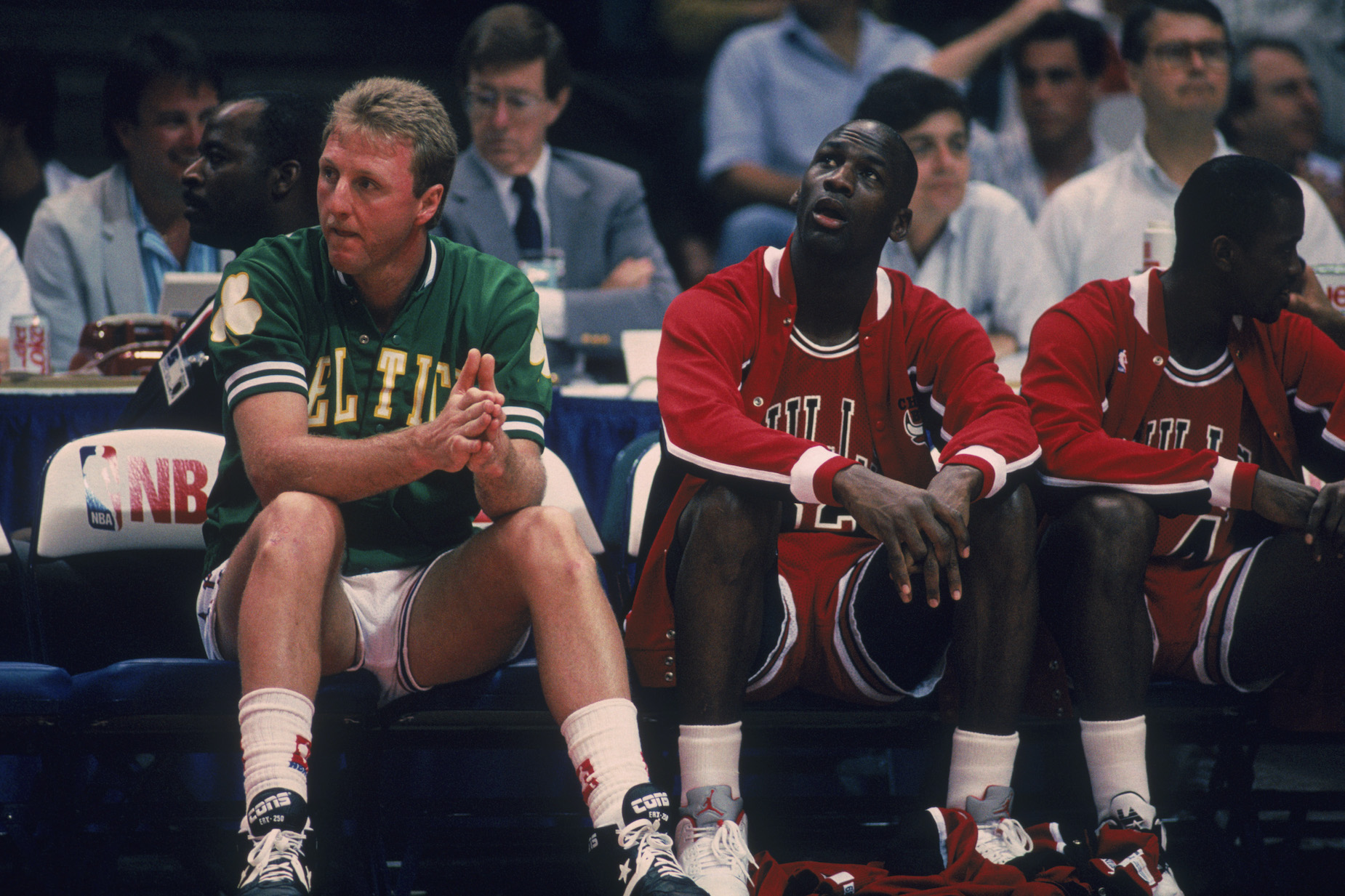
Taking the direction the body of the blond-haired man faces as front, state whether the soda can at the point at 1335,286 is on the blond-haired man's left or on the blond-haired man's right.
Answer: on the blond-haired man's left

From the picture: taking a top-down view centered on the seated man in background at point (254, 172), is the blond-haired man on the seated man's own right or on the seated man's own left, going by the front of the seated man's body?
on the seated man's own left

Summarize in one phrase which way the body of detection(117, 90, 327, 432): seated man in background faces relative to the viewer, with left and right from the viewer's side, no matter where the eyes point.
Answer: facing to the left of the viewer

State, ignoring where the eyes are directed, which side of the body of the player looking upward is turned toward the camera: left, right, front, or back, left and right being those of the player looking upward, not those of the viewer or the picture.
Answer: front

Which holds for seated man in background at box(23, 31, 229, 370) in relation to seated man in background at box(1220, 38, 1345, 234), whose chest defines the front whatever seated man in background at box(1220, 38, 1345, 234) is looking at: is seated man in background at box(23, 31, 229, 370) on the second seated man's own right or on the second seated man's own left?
on the second seated man's own right

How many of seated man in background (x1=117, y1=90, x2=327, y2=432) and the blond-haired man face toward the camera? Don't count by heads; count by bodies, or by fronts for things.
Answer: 1

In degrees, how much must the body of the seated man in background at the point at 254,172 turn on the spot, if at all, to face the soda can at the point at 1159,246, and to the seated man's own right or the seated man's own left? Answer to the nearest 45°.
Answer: approximately 180°

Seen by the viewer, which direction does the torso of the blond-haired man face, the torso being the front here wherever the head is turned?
toward the camera

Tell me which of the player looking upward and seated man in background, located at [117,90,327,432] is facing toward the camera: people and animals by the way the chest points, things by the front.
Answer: the player looking upward

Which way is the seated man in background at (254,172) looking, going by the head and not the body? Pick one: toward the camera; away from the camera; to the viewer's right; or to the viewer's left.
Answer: to the viewer's left

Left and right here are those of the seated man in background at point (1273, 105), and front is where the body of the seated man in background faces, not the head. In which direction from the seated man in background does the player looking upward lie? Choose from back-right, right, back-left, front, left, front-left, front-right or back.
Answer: front-right

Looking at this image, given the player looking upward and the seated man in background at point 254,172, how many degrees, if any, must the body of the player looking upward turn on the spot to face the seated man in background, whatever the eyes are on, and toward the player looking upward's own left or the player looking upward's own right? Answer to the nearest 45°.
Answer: approximately 135° to the player looking upward's own right
